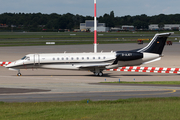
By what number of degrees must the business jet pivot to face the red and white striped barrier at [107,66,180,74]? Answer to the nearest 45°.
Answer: approximately 180°

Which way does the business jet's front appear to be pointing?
to the viewer's left
